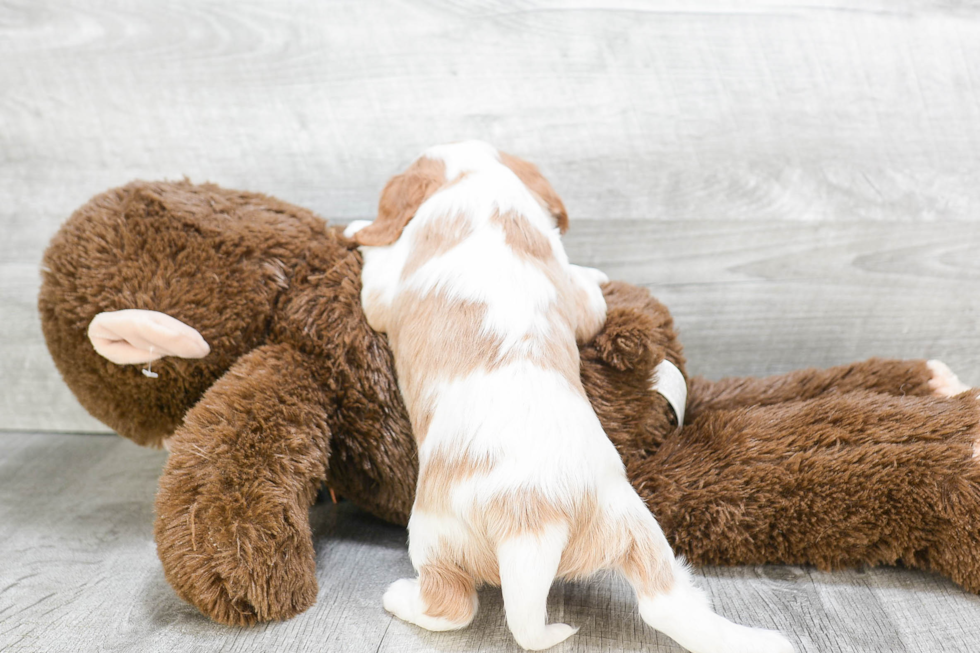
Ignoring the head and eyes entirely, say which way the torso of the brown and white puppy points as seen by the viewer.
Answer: away from the camera
